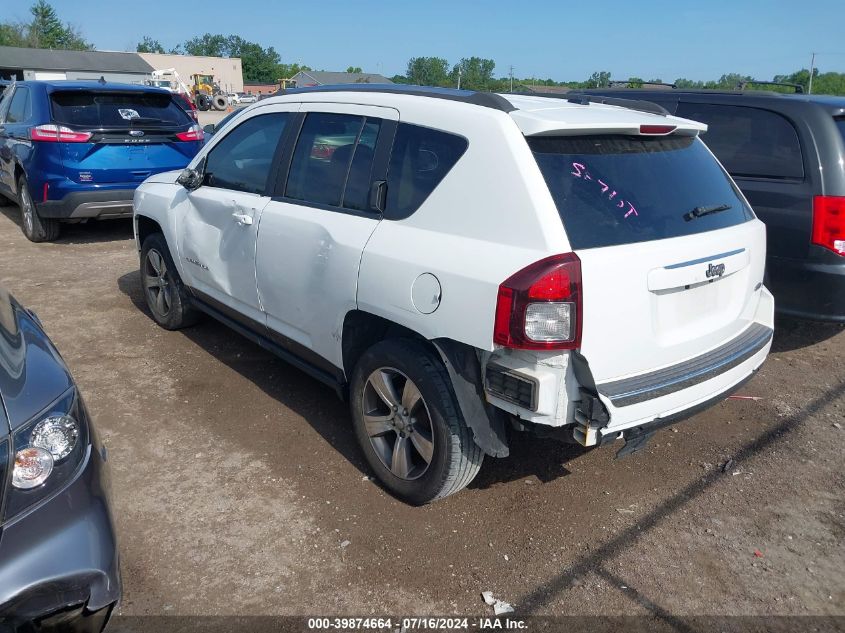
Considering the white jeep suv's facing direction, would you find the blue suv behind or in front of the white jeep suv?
in front

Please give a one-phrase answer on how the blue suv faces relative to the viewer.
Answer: facing away from the viewer and to the left of the viewer

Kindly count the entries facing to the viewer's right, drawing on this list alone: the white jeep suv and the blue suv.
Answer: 0

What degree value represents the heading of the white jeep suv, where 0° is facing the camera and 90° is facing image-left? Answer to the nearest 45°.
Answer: approximately 135°

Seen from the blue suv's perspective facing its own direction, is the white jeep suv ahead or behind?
behind
